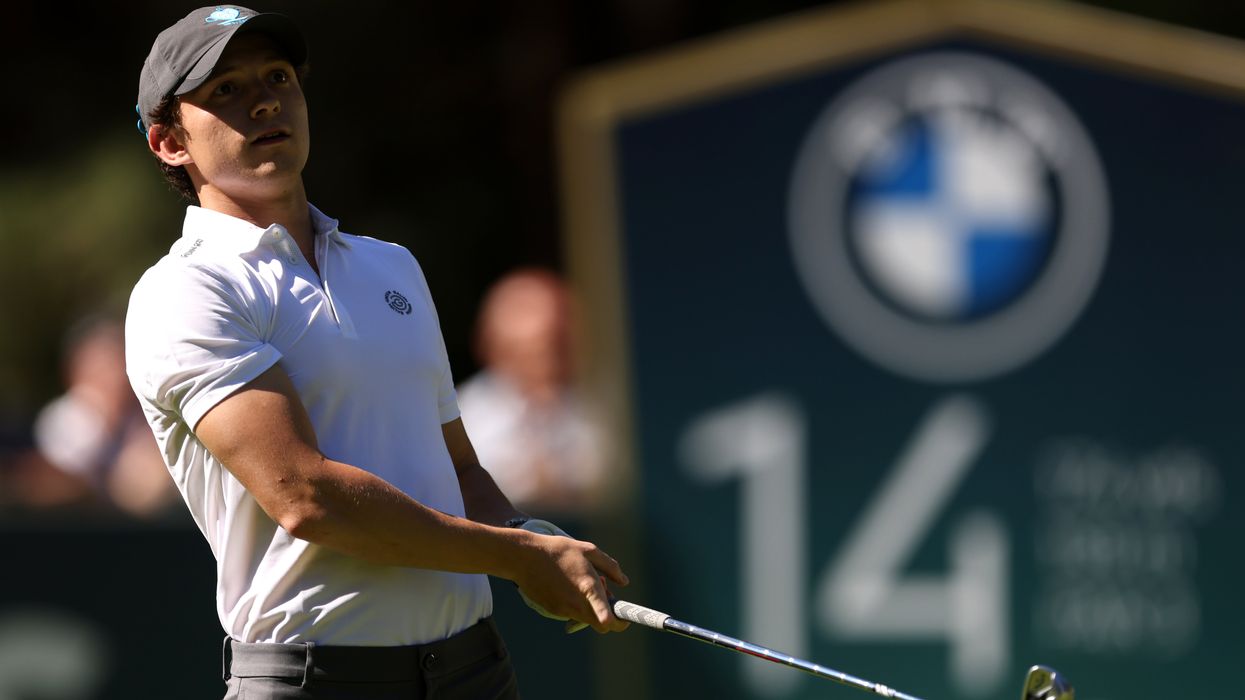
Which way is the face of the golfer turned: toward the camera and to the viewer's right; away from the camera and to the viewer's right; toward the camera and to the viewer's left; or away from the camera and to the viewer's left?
toward the camera and to the viewer's right

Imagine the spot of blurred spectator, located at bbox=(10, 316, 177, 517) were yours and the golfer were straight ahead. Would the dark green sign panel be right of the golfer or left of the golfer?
left

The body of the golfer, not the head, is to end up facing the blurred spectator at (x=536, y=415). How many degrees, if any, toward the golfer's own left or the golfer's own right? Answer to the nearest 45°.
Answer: approximately 135° to the golfer's own left

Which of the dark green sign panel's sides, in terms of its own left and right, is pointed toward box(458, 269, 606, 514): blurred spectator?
right

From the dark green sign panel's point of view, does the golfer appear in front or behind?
in front

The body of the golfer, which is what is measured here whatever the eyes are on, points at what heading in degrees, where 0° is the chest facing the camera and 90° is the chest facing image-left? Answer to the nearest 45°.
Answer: approximately 315°

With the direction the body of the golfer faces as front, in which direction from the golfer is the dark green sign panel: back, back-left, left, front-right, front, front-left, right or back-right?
left

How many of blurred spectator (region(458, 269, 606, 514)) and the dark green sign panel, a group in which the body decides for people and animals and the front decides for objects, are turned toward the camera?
2

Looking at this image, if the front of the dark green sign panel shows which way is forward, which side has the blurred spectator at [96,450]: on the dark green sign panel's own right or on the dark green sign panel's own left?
on the dark green sign panel's own right

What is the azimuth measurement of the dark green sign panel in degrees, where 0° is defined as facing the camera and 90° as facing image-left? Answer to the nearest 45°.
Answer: approximately 0°
